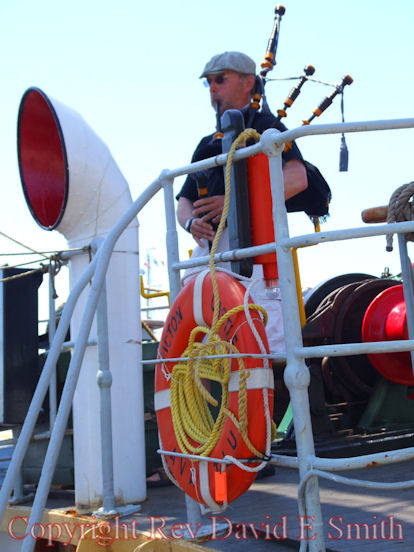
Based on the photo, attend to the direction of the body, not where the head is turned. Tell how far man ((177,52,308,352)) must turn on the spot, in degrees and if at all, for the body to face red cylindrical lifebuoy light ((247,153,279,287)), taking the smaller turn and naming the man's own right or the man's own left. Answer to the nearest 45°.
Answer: approximately 45° to the man's own left

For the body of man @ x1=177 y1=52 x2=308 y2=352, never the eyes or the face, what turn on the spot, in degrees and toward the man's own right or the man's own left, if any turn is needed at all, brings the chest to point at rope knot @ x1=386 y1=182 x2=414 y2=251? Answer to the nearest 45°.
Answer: approximately 90° to the man's own left

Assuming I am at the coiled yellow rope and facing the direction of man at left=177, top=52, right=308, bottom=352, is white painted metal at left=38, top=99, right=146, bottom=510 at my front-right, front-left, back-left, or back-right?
front-left

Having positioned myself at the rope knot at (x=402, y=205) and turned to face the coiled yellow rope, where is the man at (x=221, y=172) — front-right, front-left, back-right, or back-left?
front-right

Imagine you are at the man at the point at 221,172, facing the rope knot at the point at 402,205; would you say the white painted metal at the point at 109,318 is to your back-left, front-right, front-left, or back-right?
back-right

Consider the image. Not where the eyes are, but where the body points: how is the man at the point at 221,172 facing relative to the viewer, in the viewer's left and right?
facing the viewer and to the left of the viewer

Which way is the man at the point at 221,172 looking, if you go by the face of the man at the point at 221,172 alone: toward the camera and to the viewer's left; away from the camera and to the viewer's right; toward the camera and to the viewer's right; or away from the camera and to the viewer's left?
toward the camera and to the viewer's left
